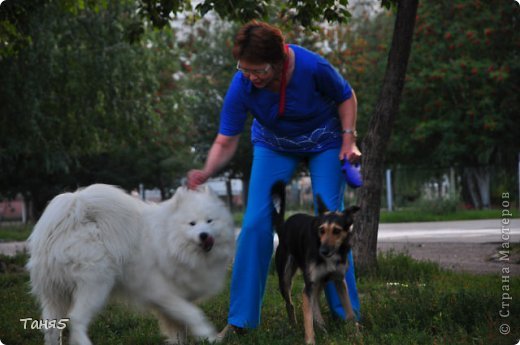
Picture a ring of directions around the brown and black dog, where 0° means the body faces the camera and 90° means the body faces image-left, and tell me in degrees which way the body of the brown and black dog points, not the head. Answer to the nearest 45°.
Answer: approximately 315°

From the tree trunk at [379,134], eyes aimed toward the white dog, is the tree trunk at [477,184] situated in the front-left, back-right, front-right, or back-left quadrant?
back-right

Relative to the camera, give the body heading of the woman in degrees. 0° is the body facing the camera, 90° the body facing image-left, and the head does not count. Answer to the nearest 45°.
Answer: approximately 45°
